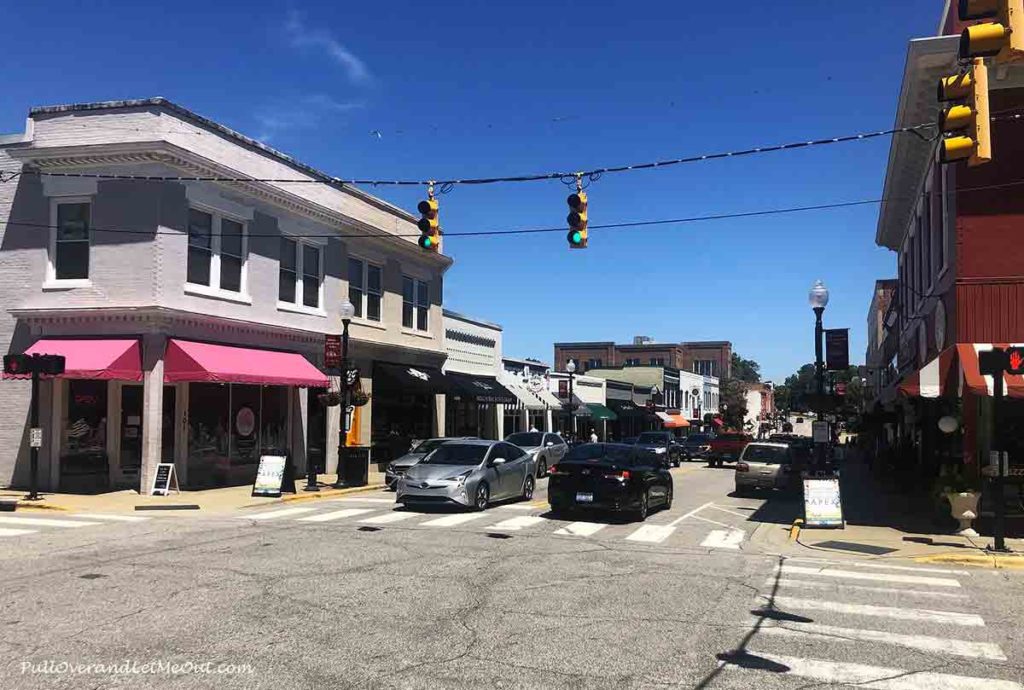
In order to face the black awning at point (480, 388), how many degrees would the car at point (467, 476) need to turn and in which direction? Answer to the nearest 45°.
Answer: approximately 135° to its right

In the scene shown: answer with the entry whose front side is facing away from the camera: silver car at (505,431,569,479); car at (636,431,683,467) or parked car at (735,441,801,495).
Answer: parked car at (735,441,801,495)

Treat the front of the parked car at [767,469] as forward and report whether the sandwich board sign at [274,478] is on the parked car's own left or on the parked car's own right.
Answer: on the parked car's own left

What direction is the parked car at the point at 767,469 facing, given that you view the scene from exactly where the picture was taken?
facing away from the viewer

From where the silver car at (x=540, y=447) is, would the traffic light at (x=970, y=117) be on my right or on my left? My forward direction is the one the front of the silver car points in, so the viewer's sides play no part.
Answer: on my left

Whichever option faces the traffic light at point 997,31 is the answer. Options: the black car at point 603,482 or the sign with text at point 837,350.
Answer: the sign with text

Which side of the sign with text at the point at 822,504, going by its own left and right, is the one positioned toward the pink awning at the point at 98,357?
right
